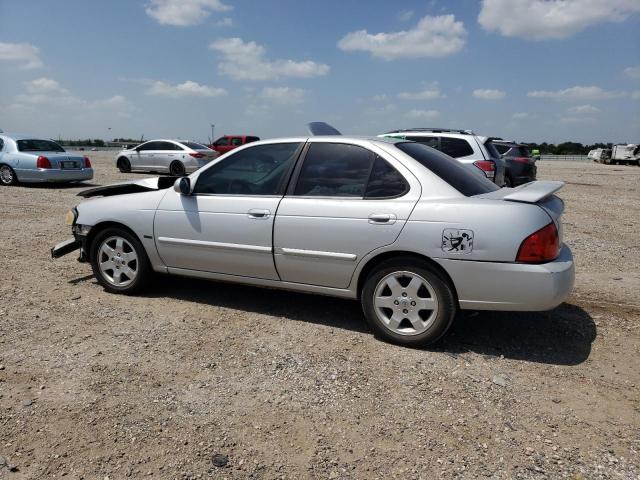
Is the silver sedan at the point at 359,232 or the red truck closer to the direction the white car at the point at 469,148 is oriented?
the red truck

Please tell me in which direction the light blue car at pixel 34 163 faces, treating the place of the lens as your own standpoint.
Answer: facing away from the viewer and to the left of the viewer

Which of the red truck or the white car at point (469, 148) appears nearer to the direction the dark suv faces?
the red truck

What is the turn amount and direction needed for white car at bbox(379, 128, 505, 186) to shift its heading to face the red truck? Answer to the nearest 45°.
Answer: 0° — it already faces it

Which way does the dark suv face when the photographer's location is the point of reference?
facing away from the viewer and to the left of the viewer

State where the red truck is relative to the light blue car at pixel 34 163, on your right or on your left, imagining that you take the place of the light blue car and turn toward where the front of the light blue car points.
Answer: on your right

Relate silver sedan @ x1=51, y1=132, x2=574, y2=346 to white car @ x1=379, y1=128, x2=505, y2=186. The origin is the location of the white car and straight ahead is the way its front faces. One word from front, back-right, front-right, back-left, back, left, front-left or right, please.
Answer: back-left

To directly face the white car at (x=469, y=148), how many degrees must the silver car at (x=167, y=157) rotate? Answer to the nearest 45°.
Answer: approximately 180°

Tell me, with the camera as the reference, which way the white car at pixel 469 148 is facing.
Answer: facing away from the viewer and to the left of the viewer

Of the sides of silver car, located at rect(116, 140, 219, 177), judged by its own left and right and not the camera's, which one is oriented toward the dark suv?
back
